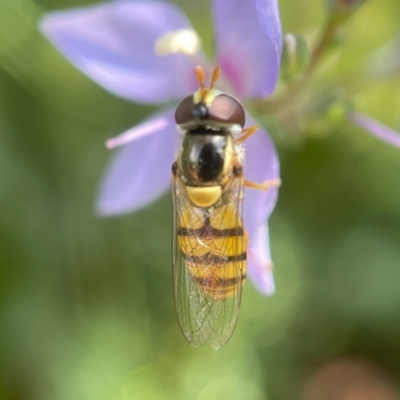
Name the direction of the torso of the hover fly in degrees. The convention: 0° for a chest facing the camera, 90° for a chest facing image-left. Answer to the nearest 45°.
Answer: approximately 180°
